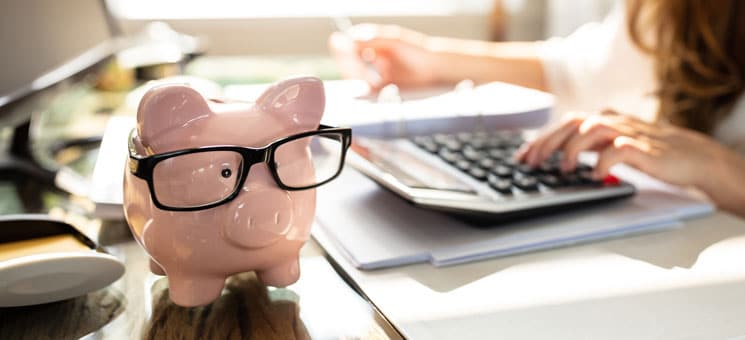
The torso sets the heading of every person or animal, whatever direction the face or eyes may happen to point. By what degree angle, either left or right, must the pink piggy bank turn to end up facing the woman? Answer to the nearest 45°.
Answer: approximately 90° to its left

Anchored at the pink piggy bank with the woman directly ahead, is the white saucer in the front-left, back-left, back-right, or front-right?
back-left

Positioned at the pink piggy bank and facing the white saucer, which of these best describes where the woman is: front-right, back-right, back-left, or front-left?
back-right
